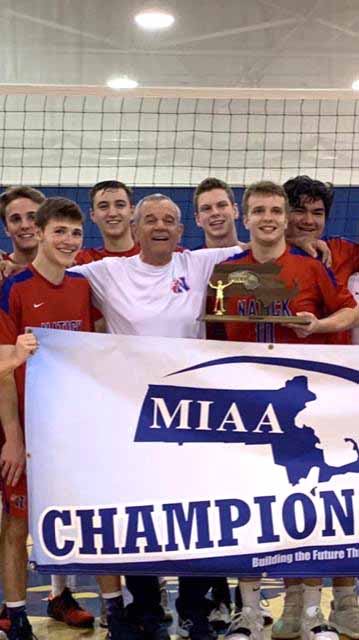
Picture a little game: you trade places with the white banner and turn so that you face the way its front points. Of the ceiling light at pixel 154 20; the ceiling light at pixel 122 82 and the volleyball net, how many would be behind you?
3

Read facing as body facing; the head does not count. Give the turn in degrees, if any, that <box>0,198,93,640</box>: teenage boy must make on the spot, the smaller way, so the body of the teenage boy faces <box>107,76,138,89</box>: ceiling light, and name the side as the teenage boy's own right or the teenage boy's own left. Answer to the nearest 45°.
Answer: approximately 135° to the teenage boy's own left

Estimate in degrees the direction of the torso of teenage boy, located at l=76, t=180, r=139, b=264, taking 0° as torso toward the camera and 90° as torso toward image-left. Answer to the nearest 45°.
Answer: approximately 0°

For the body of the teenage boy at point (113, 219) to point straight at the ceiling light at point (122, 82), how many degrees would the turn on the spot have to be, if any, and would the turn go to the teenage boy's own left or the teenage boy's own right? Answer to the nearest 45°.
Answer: approximately 180°

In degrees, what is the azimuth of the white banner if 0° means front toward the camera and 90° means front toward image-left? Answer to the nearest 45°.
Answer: approximately 0°

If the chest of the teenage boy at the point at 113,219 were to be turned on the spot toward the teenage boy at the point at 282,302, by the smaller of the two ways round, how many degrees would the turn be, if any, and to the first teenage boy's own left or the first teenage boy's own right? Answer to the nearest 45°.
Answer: approximately 45° to the first teenage boy's own left

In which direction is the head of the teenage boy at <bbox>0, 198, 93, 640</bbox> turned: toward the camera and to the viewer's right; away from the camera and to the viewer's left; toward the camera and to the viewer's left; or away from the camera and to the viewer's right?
toward the camera and to the viewer's right

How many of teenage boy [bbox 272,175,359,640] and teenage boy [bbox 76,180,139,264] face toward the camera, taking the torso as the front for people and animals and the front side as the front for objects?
2
